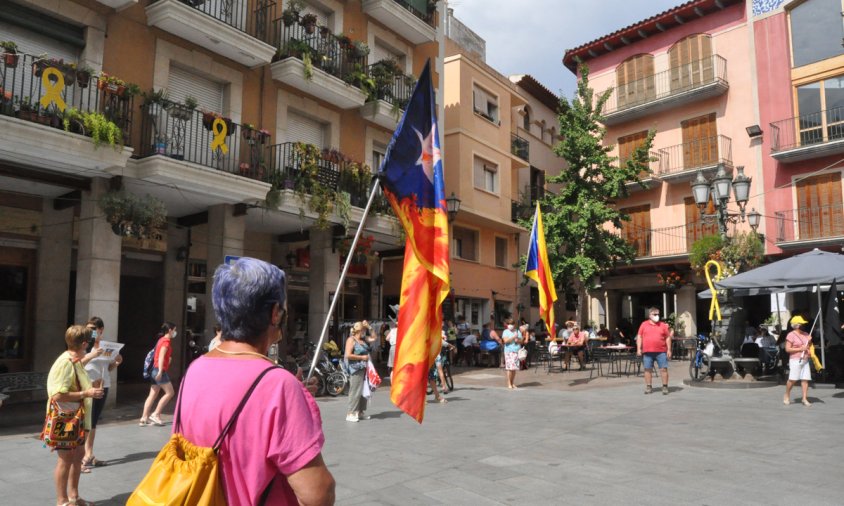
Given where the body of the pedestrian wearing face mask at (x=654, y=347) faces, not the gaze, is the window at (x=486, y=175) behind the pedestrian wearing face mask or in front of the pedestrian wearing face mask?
behind

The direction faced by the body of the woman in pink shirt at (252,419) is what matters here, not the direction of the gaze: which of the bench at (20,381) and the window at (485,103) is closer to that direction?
the window

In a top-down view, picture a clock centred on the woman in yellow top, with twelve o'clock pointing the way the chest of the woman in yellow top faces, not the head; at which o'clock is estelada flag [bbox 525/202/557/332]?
The estelada flag is roughly at 11 o'clock from the woman in yellow top.

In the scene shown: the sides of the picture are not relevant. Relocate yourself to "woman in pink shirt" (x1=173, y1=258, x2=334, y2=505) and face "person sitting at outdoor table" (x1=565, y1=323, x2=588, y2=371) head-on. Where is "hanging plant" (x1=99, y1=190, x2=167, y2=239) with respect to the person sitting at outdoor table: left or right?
left

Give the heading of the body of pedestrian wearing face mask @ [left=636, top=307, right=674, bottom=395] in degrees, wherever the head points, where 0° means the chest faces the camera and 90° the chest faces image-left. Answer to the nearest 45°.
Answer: approximately 0°

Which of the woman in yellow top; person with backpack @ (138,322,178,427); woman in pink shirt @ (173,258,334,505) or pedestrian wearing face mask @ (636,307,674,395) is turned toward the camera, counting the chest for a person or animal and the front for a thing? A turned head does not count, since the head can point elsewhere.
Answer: the pedestrian wearing face mask

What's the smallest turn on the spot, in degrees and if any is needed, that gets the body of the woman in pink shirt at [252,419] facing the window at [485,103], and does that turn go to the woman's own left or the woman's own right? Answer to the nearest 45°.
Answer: approximately 45° to the woman's own left

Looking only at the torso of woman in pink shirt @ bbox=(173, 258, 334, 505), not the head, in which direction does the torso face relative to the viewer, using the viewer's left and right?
facing away from the viewer and to the right of the viewer

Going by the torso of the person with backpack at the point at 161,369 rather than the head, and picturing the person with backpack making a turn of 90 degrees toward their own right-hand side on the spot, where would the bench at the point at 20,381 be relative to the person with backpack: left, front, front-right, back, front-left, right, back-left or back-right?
back-right

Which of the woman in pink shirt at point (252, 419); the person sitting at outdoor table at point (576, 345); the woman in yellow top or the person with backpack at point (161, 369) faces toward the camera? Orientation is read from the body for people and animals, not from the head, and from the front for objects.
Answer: the person sitting at outdoor table

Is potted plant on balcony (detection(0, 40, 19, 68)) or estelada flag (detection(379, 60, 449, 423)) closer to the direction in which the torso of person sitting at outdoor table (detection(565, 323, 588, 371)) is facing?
the estelada flag

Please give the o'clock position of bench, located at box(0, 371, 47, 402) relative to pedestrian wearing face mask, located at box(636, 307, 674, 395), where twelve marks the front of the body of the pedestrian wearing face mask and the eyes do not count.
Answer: The bench is roughly at 2 o'clock from the pedestrian wearing face mask.

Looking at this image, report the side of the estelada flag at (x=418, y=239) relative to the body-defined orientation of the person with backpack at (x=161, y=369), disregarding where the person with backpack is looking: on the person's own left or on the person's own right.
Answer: on the person's own right

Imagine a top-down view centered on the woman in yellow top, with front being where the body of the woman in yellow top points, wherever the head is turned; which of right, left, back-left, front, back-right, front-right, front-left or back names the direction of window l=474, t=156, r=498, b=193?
front-left

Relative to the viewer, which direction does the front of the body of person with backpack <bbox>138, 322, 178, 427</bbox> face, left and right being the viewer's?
facing to the right of the viewer
